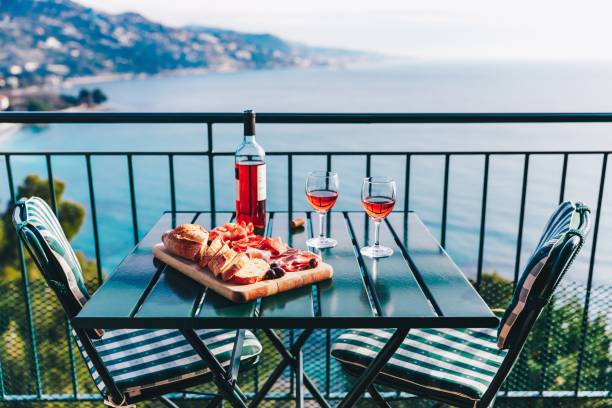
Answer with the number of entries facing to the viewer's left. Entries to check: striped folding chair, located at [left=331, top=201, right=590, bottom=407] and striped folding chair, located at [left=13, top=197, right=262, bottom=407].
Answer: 1

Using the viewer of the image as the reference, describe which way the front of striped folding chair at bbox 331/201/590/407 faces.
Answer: facing to the left of the viewer

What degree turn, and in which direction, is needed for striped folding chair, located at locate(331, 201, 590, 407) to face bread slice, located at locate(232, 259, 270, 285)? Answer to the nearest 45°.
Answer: approximately 45° to its left

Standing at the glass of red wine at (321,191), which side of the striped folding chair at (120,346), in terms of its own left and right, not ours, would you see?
front

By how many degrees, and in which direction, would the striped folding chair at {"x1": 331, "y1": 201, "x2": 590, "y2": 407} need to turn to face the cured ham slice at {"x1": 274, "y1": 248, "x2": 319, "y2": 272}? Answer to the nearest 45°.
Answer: approximately 45° to its left

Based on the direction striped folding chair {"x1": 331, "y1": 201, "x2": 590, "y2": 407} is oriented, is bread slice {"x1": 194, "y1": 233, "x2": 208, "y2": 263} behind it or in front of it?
in front

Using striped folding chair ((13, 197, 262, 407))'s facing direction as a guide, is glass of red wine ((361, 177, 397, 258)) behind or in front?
in front

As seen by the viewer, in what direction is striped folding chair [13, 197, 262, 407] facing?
to the viewer's right

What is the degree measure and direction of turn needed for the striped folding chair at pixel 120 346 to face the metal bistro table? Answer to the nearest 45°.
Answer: approximately 45° to its right
